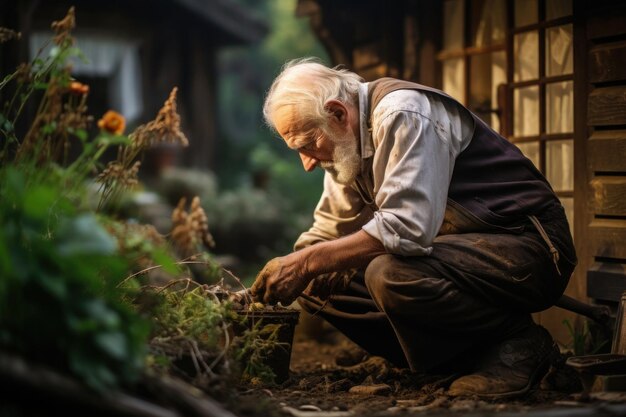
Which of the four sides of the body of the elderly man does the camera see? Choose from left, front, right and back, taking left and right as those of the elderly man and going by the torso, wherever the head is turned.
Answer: left

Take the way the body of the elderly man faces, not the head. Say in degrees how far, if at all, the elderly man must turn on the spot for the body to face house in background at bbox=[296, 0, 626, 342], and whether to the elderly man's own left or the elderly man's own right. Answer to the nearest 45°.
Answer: approximately 135° to the elderly man's own right

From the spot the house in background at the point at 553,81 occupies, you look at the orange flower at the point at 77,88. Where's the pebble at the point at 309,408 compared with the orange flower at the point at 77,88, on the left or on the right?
left

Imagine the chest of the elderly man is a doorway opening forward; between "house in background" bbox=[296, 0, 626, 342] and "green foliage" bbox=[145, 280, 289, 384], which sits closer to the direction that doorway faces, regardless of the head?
the green foliage

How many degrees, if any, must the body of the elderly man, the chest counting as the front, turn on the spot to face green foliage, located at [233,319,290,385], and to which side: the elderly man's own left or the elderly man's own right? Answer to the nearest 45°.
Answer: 0° — they already face it

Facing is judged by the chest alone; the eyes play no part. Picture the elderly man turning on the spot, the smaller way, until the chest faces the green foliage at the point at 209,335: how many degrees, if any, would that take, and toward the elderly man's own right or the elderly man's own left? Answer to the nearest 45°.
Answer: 0° — they already face it

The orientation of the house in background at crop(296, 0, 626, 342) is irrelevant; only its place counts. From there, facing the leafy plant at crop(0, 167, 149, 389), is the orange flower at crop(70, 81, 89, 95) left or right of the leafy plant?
right
